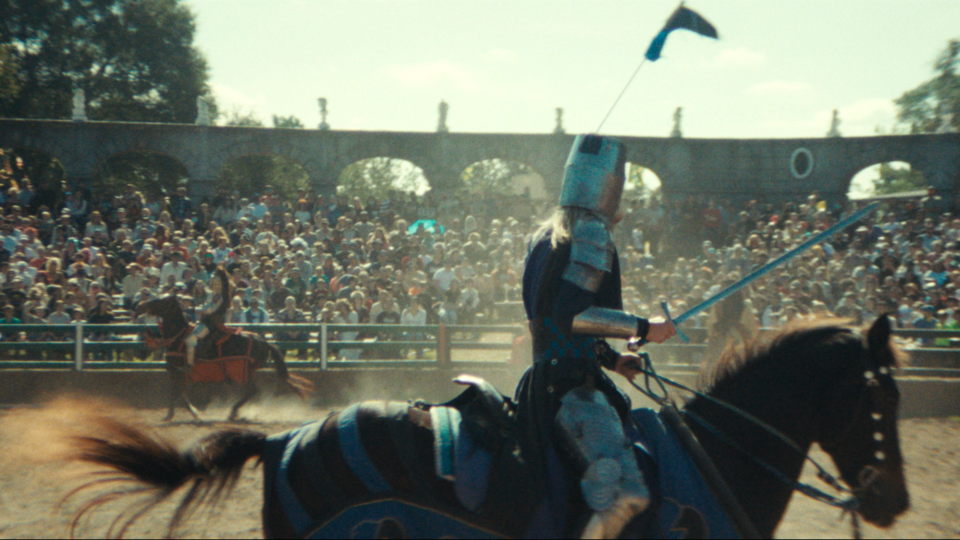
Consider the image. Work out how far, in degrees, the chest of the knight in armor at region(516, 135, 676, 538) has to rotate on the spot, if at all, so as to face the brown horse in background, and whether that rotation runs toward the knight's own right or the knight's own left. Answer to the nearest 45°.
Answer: approximately 135° to the knight's own left

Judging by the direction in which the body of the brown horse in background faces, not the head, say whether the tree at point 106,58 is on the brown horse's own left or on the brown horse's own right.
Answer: on the brown horse's own right

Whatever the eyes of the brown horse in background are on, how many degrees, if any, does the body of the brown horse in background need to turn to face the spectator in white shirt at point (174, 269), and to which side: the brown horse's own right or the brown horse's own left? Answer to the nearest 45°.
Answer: approximately 90° to the brown horse's own right

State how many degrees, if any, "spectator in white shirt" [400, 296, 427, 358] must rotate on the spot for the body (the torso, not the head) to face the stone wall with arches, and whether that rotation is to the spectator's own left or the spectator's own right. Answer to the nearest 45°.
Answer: approximately 180°

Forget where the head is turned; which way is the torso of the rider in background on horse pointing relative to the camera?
to the viewer's left

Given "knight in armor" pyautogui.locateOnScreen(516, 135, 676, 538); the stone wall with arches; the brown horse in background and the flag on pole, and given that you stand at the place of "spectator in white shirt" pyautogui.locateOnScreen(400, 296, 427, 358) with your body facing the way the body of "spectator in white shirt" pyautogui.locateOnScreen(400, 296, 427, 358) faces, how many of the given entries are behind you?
1

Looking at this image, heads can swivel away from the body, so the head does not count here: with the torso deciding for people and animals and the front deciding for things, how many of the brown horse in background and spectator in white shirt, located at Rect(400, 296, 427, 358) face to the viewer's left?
1

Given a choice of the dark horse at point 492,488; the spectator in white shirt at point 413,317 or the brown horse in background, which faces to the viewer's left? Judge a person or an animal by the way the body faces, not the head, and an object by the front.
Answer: the brown horse in background

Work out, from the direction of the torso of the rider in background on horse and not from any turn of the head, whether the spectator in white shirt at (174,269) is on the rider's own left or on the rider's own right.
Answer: on the rider's own right

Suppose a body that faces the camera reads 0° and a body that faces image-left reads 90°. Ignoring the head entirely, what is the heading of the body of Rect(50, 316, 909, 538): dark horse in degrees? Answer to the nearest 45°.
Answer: approximately 270°

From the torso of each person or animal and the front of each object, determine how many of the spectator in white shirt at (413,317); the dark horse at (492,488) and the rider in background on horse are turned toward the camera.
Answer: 1

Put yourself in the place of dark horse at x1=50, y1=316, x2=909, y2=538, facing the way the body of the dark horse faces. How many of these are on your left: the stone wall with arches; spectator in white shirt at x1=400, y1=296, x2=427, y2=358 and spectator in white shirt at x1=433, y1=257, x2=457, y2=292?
3

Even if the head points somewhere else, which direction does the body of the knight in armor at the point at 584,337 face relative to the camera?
to the viewer's right

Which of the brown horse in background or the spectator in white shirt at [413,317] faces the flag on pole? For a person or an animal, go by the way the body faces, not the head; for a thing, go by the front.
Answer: the spectator in white shirt

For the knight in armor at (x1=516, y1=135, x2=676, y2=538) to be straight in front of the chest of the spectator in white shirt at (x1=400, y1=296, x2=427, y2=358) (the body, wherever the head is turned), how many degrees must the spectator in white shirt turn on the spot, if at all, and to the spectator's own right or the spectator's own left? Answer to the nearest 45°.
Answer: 0° — they already face them

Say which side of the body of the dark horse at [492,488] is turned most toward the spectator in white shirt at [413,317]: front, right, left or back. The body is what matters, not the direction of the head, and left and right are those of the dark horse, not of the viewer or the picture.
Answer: left

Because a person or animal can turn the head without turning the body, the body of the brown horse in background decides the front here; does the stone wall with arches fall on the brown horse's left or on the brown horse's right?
on the brown horse's right

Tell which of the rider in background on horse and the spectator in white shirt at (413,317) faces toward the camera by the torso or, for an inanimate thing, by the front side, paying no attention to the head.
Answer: the spectator in white shirt

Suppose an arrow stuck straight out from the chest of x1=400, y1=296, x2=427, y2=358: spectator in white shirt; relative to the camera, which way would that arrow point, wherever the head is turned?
toward the camera

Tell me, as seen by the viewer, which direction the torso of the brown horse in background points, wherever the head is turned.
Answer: to the viewer's left

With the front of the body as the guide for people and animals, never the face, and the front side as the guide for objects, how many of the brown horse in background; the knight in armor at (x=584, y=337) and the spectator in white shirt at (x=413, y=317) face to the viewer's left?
1
